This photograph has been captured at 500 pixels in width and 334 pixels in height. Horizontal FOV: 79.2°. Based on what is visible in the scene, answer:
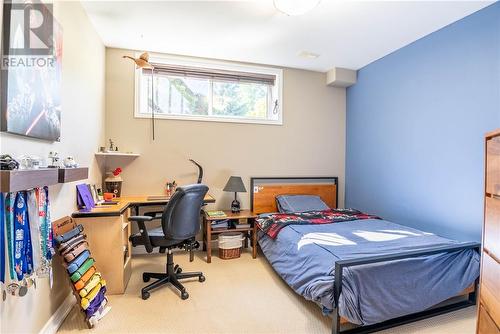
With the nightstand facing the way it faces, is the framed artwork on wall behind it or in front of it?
in front

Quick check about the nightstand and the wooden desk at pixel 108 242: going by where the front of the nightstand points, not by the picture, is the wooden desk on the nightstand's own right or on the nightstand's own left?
on the nightstand's own right

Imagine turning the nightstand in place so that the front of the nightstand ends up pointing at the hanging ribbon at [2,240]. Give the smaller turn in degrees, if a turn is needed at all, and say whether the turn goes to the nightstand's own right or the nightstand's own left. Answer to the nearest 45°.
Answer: approximately 45° to the nightstand's own right

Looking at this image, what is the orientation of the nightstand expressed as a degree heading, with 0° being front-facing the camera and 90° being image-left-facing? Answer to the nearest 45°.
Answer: approximately 0°

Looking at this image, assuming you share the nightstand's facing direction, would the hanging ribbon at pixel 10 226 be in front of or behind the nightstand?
in front
